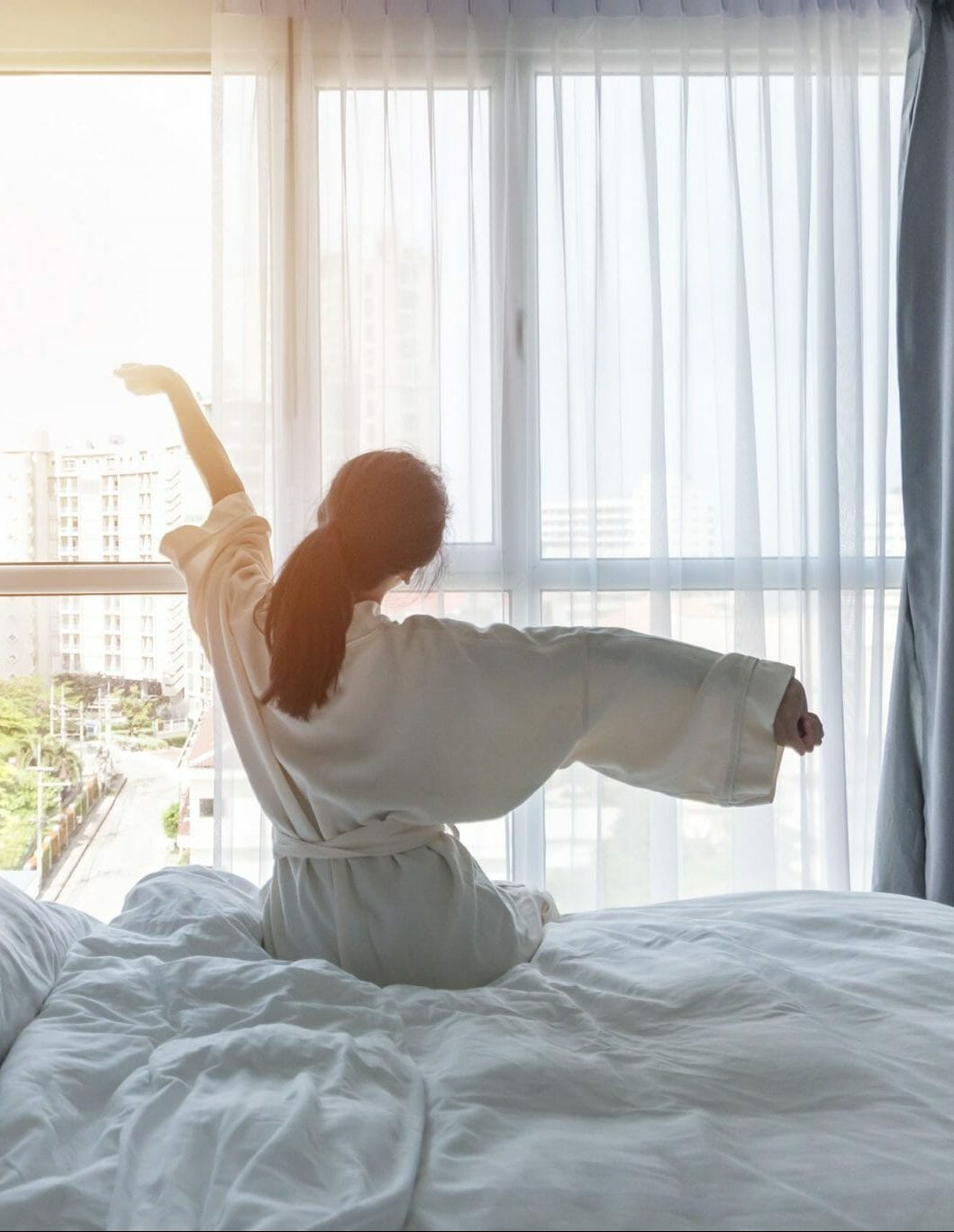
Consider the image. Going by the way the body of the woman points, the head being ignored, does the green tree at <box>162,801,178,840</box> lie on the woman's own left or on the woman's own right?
on the woman's own left

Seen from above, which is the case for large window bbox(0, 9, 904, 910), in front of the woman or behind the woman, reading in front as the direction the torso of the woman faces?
in front

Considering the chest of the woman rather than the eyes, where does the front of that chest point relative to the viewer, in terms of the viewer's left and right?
facing away from the viewer and to the right of the viewer

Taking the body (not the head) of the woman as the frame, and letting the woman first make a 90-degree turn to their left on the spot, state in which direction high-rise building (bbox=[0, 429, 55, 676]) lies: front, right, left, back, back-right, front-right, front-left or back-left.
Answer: front

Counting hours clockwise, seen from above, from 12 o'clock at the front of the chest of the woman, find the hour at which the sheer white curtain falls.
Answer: The sheer white curtain is roughly at 11 o'clock from the woman.

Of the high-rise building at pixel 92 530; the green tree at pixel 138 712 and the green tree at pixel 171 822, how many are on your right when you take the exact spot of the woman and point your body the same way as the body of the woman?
0

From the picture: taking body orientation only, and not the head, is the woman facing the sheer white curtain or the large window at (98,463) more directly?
the sheer white curtain

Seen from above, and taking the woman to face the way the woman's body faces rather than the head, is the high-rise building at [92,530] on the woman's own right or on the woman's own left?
on the woman's own left

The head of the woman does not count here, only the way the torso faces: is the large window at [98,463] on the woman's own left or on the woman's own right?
on the woman's own left
